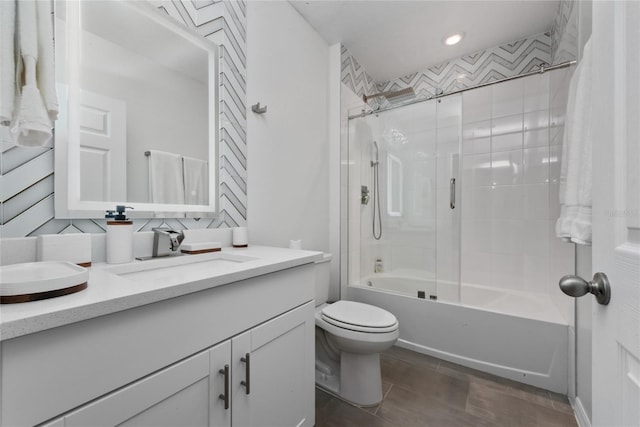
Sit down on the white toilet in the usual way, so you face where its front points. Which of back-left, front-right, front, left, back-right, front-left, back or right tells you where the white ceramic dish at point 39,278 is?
right

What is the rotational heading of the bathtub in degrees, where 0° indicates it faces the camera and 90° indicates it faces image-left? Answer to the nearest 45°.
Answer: approximately 45°

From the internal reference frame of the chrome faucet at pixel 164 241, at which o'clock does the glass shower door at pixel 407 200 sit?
The glass shower door is roughly at 10 o'clock from the chrome faucet.

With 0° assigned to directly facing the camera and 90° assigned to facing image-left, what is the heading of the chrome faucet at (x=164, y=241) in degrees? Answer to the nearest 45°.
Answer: approximately 315°

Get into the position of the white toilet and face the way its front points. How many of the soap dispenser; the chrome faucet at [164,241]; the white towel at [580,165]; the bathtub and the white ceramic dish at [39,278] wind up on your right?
3

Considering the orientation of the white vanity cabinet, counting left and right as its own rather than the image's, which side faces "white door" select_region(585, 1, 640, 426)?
front

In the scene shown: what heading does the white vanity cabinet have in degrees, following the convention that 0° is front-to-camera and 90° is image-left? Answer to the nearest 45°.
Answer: approximately 315°

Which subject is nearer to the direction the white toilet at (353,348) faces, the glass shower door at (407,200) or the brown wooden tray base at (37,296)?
the brown wooden tray base

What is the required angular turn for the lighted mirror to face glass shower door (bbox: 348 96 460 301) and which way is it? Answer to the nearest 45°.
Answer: approximately 45° to its left

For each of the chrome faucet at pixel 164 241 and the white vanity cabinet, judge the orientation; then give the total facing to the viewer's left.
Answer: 0
